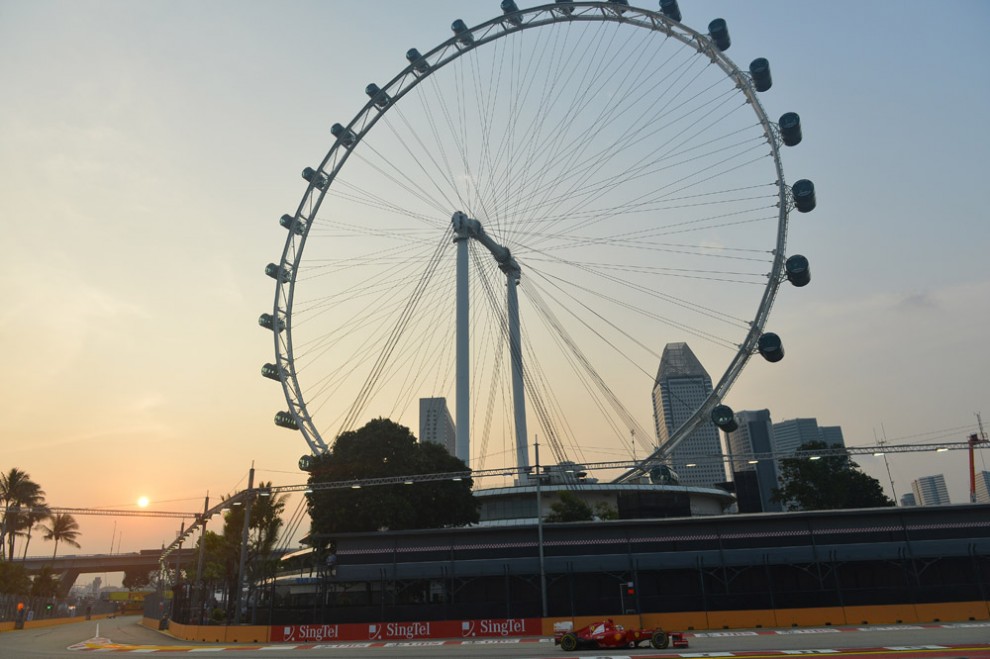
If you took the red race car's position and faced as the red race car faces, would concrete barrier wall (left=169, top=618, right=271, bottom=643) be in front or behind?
behind

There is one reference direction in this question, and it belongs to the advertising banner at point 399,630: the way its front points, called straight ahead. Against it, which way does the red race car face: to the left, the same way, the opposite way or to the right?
to the left

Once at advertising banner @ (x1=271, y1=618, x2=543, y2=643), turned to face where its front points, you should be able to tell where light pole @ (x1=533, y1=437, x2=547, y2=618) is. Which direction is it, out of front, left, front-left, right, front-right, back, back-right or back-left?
left

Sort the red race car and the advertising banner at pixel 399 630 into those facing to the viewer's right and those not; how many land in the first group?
1

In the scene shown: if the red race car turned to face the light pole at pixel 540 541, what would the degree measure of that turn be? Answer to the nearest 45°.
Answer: approximately 90° to its left

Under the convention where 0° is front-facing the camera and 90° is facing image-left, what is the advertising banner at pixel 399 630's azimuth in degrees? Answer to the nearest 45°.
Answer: approximately 0°

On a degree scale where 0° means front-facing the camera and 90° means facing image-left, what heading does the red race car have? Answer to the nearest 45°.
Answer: approximately 270°
